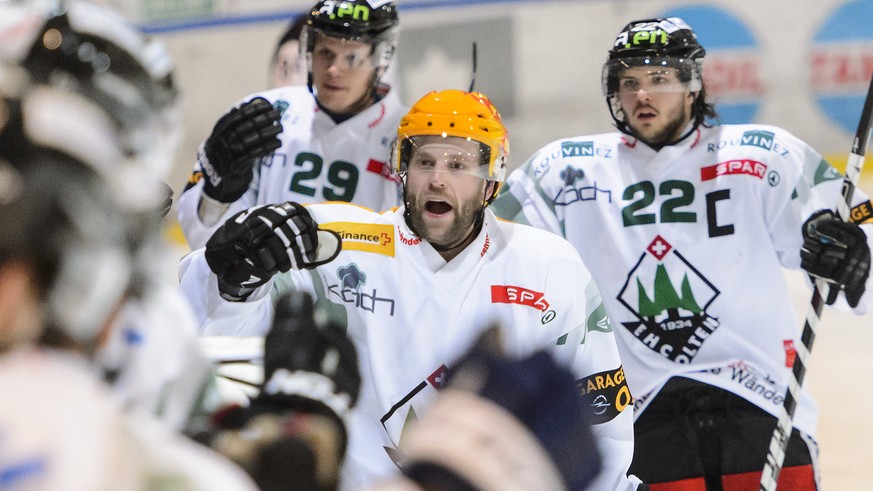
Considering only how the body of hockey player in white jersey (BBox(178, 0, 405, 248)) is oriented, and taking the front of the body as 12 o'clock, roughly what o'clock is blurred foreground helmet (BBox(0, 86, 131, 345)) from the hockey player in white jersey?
The blurred foreground helmet is roughly at 12 o'clock from the hockey player in white jersey.

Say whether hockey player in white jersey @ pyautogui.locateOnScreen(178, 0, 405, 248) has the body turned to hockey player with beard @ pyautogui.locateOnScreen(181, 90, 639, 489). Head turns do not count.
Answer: yes

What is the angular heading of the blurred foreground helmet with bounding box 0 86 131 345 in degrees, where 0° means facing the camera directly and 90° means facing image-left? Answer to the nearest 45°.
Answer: approximately 270°

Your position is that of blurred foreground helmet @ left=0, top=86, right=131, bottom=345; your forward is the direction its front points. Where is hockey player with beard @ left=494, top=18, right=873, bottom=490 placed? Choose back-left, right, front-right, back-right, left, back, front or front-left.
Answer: front-left

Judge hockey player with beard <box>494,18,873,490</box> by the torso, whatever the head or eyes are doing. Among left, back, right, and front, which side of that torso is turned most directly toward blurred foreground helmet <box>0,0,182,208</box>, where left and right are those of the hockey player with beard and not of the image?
front

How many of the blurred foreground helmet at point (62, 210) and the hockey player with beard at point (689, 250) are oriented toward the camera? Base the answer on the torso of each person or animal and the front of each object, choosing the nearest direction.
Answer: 1

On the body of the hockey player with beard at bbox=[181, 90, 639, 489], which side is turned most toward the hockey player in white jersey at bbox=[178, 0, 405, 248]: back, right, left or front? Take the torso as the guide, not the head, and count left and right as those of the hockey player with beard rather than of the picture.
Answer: back

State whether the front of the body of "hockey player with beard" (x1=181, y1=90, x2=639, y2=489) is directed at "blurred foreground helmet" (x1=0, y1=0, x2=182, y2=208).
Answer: yes

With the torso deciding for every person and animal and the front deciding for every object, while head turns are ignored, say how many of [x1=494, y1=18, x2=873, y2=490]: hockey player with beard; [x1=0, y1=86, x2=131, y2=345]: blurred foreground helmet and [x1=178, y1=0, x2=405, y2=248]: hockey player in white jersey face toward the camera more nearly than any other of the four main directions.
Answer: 2

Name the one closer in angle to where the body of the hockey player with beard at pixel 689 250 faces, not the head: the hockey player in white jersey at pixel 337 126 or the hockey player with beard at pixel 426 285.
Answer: the hockey player with beard
